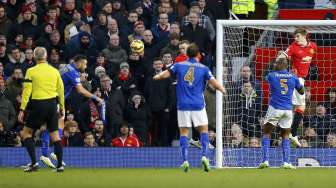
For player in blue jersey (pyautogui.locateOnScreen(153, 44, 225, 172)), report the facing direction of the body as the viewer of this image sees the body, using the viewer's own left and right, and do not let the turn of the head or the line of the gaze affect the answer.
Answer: facing away from the viewer

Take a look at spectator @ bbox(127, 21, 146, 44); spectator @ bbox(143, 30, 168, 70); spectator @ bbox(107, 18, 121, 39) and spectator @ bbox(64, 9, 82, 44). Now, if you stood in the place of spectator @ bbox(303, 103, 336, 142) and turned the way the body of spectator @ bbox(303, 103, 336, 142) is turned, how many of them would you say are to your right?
4

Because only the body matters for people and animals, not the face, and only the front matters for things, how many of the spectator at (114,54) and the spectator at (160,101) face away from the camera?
0

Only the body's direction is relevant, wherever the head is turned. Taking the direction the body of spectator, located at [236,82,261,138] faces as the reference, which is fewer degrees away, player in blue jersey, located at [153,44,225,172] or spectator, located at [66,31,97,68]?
the player in blue jersey

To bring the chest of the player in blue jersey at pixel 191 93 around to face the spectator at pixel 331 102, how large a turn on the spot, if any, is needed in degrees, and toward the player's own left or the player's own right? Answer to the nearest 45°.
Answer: approximately 45° to the player's own right

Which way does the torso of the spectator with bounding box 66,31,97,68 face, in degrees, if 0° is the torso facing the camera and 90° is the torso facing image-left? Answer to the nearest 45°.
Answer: approximately 0°

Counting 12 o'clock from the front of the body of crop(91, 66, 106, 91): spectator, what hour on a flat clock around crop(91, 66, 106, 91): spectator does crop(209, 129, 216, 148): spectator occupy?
crop(209, 129, 216, 148): spectator is roughly at 11 o'clock from crop(91, 66, 106, 91): spectator.

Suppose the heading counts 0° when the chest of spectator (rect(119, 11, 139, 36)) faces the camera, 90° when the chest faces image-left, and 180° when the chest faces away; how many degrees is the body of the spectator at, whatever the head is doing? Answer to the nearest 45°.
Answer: approximately 0°

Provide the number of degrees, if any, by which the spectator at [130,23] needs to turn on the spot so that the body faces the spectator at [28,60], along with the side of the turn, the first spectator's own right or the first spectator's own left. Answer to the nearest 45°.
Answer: approximately 90° to the first spectator's own right
